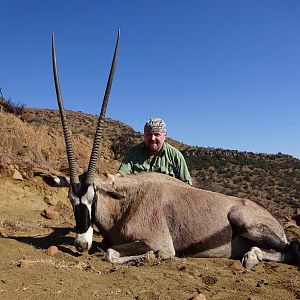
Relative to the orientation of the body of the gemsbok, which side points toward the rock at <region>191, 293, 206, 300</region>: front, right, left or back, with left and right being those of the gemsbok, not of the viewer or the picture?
left

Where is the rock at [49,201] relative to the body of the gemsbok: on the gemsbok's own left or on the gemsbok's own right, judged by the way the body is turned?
on the gemsbok's own right

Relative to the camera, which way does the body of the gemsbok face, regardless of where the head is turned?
to the viewer's left

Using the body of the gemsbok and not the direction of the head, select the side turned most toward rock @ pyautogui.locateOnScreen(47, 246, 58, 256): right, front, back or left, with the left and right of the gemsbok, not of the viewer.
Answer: front

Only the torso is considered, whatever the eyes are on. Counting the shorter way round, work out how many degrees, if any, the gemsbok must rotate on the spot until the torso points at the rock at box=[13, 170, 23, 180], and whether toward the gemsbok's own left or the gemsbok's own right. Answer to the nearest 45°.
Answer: approximately 45° to the gemsbok's own right

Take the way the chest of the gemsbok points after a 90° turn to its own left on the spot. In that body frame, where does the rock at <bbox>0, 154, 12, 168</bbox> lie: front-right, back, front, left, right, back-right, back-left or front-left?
back-right

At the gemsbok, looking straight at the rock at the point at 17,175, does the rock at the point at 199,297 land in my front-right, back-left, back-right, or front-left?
back-left

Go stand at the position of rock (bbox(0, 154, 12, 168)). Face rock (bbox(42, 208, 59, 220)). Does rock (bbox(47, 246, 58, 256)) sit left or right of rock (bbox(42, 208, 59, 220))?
right

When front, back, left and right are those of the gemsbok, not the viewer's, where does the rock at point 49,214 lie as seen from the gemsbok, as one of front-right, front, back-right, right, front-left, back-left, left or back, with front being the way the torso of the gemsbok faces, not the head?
front-right
